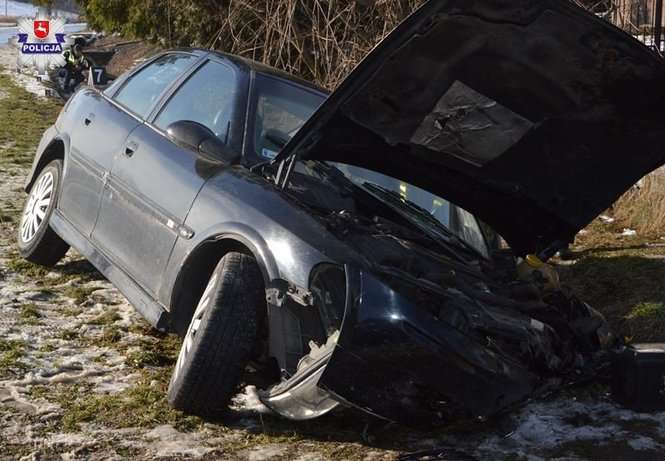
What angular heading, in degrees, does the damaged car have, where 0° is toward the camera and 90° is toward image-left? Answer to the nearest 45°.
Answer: approximately 315°
